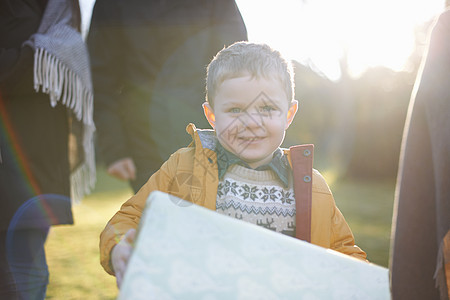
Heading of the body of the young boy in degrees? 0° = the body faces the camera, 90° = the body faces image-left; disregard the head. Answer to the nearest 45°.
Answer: approximately 0°
